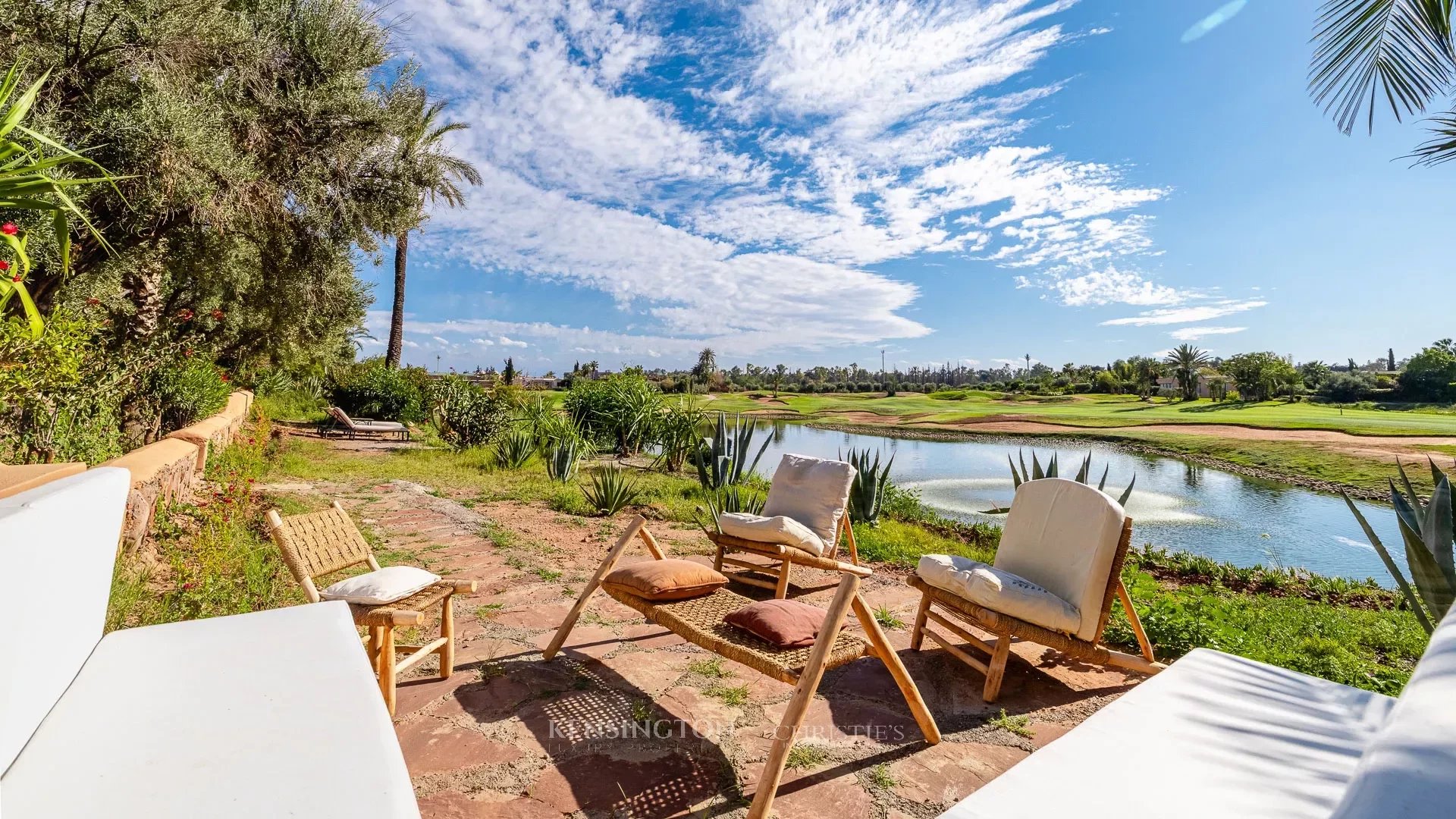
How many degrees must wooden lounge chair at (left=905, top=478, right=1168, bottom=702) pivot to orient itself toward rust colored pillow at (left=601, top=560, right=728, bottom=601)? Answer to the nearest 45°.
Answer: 0° — it already faces it

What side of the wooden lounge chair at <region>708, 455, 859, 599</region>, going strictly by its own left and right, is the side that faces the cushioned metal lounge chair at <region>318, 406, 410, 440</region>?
right

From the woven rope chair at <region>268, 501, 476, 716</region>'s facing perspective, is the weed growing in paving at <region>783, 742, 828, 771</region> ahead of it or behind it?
ahead

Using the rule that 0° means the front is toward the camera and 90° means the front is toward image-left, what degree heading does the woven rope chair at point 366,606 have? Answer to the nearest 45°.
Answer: approximately 315°

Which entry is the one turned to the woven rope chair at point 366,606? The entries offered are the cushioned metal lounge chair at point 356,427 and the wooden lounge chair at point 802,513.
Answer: the wooden lounge chair at point 802,513

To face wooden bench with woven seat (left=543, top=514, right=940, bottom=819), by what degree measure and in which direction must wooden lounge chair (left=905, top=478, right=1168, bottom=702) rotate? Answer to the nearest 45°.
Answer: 0° — it already faces it

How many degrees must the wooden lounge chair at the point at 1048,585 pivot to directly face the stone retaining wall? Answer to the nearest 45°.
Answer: approximately 45° to its right

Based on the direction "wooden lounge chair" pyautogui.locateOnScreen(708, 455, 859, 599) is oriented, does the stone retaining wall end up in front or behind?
in front

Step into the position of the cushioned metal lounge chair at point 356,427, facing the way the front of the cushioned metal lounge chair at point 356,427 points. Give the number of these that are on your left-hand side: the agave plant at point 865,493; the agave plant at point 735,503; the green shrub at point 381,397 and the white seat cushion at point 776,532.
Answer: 1

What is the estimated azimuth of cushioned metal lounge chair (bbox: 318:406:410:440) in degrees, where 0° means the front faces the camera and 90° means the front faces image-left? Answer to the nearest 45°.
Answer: approximately 270°

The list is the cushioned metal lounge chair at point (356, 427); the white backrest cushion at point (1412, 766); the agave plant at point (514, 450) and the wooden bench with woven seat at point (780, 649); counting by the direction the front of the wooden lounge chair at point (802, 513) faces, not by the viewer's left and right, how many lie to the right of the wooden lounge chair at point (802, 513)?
2

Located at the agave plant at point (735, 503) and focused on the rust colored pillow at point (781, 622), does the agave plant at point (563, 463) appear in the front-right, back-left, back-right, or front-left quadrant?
back-right
